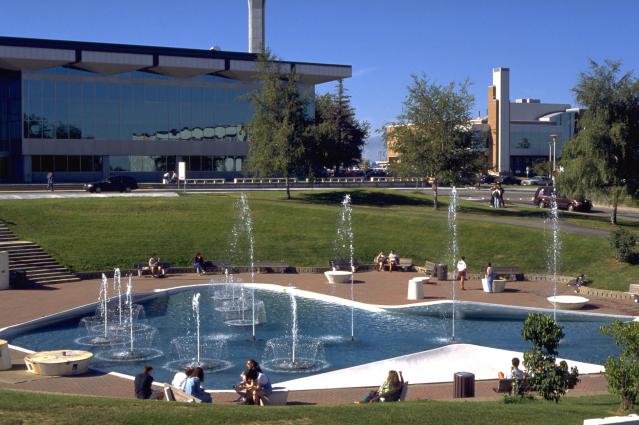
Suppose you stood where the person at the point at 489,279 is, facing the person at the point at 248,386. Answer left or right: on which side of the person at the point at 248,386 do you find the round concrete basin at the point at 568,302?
left

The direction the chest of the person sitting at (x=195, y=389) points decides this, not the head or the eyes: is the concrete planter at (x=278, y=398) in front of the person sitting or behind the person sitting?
in front

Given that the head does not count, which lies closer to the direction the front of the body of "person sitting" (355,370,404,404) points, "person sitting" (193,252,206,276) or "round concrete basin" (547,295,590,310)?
the person sitting

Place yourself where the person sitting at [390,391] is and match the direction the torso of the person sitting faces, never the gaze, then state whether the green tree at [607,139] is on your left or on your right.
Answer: on your right

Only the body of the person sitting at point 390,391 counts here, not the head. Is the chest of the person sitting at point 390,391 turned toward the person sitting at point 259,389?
yes

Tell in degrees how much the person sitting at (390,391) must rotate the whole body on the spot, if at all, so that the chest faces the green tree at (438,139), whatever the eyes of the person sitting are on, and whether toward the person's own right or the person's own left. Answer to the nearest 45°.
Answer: approximately 90° to the person's own right

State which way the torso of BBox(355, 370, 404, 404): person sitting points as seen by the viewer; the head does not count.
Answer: to the viewer's left

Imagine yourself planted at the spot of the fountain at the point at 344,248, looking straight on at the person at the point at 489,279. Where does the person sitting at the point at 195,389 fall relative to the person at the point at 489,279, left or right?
right

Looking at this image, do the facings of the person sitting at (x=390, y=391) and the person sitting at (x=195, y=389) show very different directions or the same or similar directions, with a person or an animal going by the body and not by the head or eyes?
very different directions
